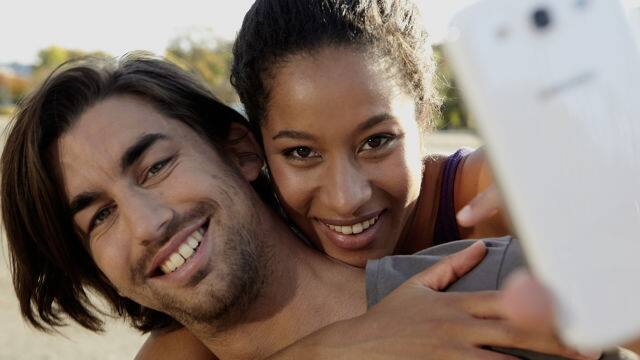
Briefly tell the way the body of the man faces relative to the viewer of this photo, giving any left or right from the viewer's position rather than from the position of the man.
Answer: facing the viewer

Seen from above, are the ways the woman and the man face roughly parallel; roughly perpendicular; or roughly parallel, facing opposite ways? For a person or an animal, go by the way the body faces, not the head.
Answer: roughly parallel
